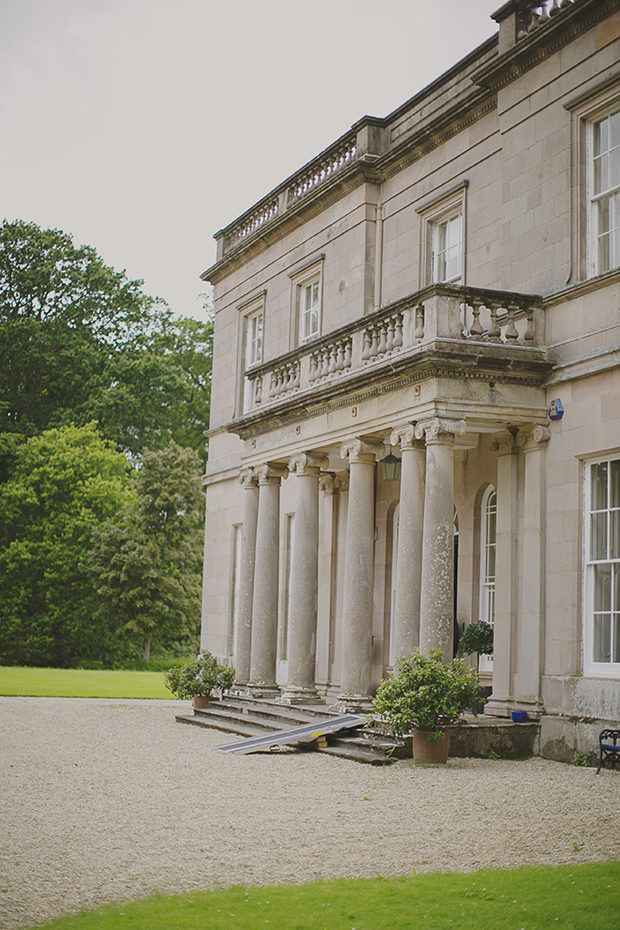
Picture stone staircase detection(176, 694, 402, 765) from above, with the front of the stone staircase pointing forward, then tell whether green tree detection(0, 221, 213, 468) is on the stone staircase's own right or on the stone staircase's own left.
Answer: on the stone staircase's own right

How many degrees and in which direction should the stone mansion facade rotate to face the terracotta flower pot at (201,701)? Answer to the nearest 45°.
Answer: approximately 90° to its right

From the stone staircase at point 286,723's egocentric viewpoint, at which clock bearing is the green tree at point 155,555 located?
The green tree is roughly at 4 o'clock from the stone staircase.

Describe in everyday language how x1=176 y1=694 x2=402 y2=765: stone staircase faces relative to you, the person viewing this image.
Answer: facing the viewer and to the left of the viewer

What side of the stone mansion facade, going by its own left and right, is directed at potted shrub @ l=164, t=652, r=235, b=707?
right

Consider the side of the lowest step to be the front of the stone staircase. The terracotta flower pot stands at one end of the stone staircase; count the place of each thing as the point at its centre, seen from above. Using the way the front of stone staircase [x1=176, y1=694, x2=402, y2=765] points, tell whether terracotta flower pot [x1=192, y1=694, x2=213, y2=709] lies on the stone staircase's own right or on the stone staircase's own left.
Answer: on the stone staircase's own right

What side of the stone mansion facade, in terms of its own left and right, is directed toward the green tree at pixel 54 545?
right

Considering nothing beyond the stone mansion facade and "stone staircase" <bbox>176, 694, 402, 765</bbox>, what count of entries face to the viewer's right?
0

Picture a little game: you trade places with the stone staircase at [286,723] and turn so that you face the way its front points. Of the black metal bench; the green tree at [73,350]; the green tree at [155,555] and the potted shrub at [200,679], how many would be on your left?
1
